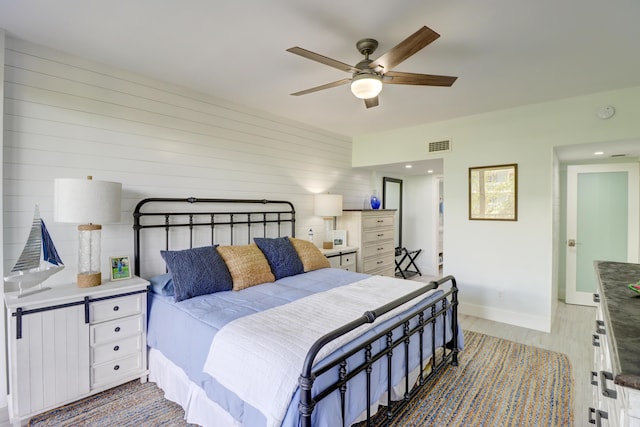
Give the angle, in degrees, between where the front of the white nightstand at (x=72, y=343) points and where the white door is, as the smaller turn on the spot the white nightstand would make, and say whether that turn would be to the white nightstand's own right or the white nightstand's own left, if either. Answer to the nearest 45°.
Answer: approximately 45° to the white nightstand's own left

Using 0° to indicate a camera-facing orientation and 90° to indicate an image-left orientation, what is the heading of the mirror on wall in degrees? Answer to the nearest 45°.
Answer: approximately 315°

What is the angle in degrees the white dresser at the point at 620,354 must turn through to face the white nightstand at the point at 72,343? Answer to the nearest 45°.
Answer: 0° — it already faces it

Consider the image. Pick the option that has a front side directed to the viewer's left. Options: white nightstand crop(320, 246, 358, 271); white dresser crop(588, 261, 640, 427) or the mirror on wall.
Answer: the white dresser

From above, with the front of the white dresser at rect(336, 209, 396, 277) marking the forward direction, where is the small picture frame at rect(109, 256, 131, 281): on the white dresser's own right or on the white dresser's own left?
on the white dresser's own right

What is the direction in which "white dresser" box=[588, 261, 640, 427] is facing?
to the viewer's left

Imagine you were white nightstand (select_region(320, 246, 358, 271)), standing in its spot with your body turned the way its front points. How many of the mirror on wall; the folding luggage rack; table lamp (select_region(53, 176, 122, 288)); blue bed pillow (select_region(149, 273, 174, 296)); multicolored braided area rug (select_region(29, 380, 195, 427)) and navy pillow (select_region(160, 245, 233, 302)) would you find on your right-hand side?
4

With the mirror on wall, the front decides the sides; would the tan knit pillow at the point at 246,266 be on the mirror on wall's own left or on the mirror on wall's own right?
on the mirror on wall's own right

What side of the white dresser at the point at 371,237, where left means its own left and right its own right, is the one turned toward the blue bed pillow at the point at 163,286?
right

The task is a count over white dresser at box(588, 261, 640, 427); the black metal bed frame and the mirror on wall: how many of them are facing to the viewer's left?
1

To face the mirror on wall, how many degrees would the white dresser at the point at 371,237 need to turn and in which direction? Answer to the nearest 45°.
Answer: approximately 135° to its left

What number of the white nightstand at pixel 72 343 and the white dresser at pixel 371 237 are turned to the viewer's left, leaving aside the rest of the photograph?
0

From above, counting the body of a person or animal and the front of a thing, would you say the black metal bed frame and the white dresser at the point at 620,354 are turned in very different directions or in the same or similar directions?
very different directions

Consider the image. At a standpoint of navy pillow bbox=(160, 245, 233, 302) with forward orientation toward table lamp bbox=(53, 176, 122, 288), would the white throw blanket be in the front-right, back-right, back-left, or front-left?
back-left

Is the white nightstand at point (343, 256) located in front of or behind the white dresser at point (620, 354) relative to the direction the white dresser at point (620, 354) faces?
in front

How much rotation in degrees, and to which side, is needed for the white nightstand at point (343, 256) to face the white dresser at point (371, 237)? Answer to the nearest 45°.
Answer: approximately 90° to its left
